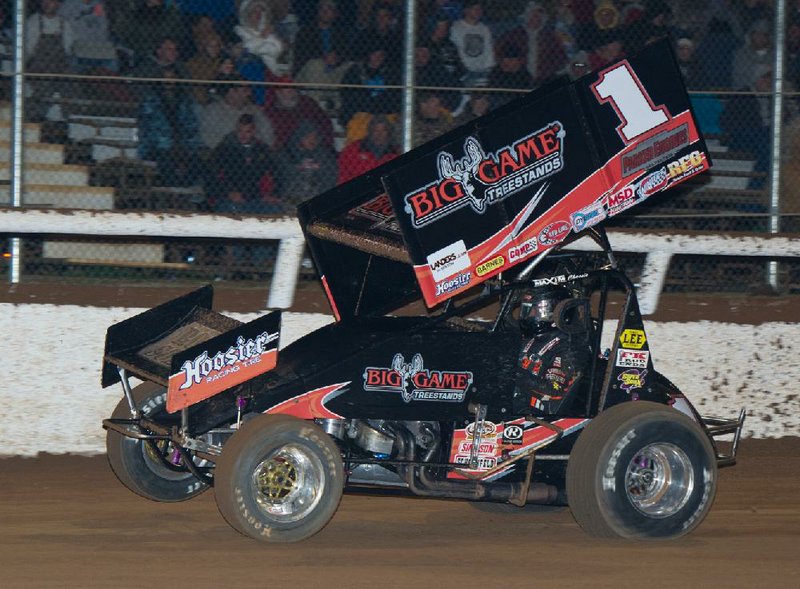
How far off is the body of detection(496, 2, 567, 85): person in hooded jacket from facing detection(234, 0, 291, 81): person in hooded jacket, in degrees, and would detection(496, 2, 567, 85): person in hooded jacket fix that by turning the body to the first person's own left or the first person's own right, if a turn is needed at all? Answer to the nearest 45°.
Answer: approximately 90° to the first person's own right

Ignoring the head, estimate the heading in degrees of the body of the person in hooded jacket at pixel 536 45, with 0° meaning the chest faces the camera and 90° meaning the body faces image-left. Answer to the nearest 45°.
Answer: approximately 0°

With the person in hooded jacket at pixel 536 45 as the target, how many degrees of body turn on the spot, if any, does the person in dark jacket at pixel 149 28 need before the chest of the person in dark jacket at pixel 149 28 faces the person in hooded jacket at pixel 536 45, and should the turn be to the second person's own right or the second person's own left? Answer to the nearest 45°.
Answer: approximately 90° to the second person's own left

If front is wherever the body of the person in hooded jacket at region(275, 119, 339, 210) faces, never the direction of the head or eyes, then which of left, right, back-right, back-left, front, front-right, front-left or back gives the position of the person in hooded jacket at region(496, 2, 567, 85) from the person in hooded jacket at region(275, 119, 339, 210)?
left

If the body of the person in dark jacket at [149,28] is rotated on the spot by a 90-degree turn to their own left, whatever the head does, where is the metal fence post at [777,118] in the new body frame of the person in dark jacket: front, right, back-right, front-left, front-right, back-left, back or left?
front

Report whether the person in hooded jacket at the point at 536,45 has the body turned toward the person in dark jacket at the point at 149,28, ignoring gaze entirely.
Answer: no

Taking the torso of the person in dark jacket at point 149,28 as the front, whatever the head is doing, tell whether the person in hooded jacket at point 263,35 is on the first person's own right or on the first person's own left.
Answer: on the first person's own left

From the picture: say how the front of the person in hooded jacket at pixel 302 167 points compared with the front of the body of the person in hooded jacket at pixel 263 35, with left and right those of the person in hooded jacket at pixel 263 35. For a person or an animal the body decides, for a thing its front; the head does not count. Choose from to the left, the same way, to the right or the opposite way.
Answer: the same way

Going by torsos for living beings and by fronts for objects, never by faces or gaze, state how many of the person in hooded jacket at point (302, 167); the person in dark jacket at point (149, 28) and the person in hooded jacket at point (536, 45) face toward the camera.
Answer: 3

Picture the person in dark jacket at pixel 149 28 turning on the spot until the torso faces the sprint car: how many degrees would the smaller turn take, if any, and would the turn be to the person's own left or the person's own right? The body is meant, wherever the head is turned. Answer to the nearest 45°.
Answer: approximately 45° to the person's own left

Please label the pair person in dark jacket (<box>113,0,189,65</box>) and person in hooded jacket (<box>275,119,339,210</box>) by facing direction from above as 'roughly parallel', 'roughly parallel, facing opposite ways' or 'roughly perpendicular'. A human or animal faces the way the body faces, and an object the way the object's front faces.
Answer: roughly parallel

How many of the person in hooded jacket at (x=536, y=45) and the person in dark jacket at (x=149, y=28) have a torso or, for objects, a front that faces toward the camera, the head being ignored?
2

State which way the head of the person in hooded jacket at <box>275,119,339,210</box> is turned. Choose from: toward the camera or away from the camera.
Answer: toward the camera

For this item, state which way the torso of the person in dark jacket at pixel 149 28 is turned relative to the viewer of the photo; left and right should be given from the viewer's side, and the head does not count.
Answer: facing the viewer

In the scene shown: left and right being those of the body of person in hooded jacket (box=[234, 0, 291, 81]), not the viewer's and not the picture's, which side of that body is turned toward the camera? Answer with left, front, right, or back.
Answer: front

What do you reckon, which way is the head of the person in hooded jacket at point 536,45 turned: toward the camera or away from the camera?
toward the camera

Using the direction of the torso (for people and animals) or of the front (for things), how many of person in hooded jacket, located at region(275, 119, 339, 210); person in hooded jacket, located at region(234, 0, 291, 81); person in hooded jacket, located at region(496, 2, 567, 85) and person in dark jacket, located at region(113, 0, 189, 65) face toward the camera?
4

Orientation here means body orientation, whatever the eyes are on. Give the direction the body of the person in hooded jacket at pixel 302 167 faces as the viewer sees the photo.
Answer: toward the camera
